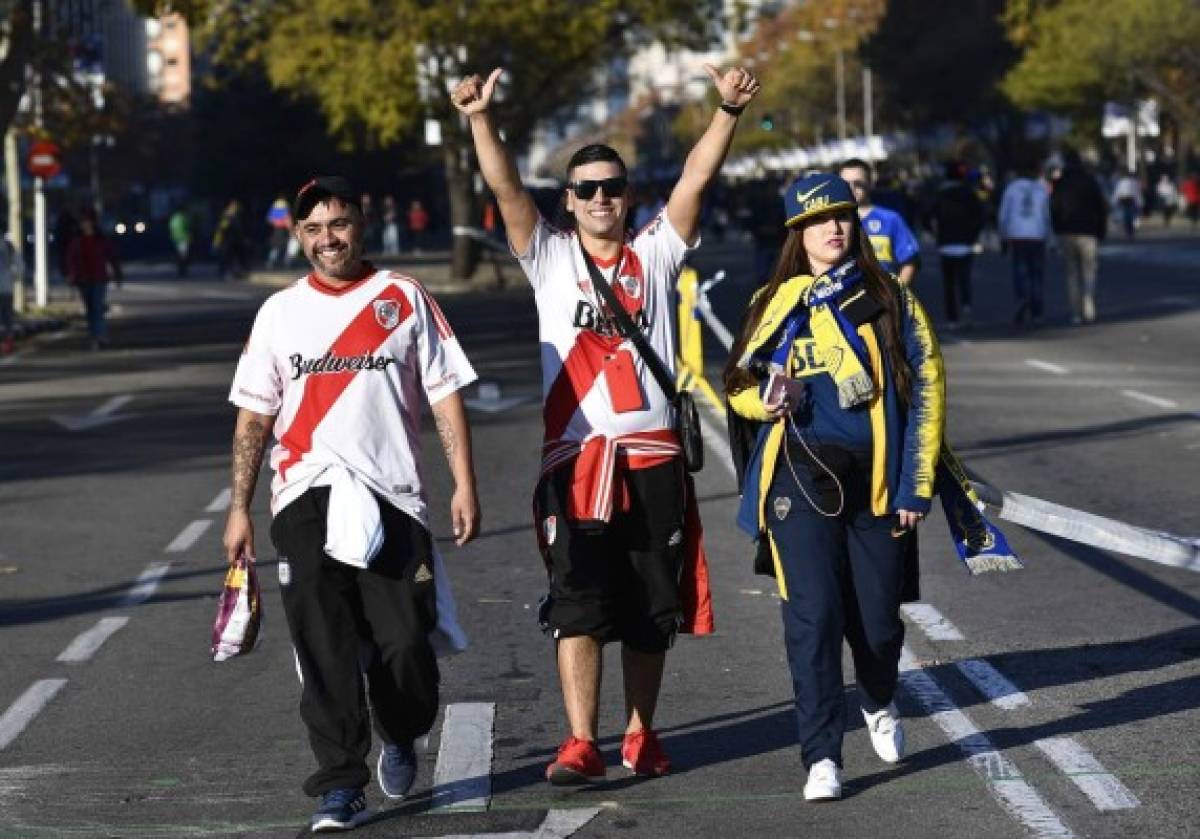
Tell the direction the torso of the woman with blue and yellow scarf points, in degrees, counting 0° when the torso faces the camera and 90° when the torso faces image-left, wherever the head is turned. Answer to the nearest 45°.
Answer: approximately 0°

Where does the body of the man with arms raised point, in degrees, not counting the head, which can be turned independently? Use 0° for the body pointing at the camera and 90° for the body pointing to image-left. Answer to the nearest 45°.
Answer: approximately 0°

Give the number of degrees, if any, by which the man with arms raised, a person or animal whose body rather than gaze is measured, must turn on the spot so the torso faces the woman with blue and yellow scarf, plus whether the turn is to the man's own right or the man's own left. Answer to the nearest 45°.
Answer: approximately 90° to the man's own left

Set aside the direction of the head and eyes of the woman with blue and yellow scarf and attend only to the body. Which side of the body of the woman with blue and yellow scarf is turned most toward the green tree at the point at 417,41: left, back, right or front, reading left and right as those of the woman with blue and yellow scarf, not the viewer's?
back

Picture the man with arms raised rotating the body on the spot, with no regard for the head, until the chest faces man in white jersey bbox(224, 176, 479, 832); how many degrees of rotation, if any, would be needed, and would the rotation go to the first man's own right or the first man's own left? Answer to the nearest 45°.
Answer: approximately 45° to the first man's own right

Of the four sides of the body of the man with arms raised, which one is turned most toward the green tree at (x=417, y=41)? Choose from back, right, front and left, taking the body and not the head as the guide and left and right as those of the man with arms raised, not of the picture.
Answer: back

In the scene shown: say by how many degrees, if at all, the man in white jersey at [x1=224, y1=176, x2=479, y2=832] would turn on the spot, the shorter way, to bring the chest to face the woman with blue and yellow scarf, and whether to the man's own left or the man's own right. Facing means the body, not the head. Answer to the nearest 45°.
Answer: approximately 90° to the man's own left
